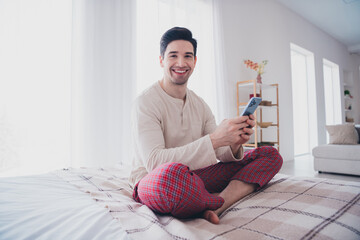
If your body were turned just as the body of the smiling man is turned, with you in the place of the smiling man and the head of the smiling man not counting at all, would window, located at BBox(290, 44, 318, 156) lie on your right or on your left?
on your left

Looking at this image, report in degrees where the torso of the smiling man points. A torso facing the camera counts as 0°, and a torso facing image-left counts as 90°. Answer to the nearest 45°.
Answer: approximately 315°

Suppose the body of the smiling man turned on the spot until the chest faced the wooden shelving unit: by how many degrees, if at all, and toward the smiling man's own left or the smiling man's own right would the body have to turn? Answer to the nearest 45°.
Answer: approximately 135° to the smiling man's own left

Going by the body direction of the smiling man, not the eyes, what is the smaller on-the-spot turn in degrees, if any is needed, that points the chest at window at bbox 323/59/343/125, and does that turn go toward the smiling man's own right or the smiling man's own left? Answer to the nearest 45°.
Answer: approximately 90° to the smiling man's own left

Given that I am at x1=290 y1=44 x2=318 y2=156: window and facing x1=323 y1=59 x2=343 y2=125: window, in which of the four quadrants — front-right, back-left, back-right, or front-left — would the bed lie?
back-right

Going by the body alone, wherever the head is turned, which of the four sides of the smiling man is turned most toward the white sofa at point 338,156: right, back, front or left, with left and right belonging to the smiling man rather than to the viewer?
left
